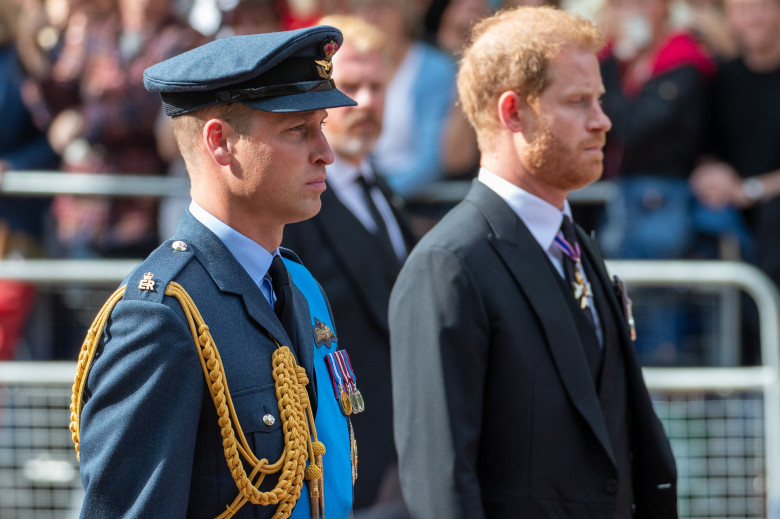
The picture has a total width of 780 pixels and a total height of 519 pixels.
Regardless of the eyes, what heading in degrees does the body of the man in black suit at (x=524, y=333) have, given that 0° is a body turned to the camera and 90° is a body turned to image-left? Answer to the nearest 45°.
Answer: approximately 315°

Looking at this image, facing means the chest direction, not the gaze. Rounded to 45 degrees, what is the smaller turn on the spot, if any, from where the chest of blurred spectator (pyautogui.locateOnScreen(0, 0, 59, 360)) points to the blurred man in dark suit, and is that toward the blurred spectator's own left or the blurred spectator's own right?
approximately 45° to the blurred spectator's own left

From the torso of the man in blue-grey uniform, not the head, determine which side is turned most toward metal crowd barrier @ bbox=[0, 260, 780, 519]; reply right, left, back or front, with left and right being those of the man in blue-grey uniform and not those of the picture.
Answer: left

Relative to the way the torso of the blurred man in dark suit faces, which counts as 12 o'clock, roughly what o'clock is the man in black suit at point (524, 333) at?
The man in black suit is roughly at 1 o'clock from the blurred man in dark suit.

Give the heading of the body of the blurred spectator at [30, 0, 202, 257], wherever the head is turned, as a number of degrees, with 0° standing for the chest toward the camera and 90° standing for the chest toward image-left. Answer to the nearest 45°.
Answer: approximately 0°

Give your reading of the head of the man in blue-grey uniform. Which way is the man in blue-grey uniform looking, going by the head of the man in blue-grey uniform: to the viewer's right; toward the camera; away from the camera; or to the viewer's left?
to the viewer's right

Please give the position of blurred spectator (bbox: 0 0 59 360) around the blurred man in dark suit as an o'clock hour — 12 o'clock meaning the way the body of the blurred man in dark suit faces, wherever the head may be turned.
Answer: The blurred spectator is roughly at 6 o'clock from the blurred man in dark suit.

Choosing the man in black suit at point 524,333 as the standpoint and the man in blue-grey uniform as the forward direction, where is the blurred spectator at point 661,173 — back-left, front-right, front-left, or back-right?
back-right

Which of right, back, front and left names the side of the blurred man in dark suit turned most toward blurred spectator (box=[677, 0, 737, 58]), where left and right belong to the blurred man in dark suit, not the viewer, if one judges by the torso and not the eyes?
left

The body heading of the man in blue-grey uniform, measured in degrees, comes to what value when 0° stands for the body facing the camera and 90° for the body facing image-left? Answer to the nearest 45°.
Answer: approximately 315°

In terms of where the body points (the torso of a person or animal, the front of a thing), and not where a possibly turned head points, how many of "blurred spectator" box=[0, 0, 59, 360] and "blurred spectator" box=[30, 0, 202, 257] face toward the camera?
2

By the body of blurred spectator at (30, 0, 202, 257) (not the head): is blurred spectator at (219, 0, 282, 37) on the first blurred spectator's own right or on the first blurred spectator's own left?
on the first blurred spectator's own left

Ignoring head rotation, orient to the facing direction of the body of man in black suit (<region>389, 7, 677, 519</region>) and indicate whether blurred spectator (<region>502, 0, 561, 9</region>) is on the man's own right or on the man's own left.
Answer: on the man's own left
